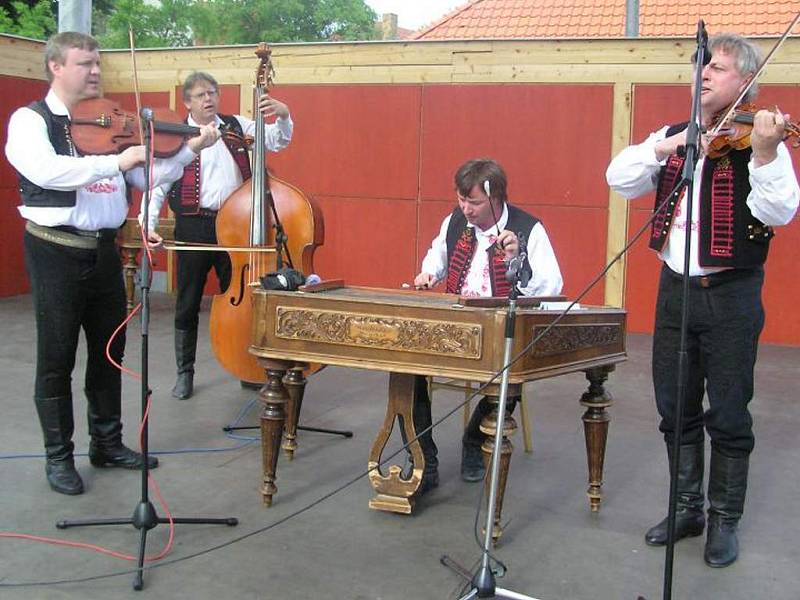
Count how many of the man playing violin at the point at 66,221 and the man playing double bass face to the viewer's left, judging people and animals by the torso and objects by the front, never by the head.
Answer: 0

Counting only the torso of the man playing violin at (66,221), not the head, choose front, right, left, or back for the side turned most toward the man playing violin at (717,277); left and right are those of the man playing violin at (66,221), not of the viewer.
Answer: front

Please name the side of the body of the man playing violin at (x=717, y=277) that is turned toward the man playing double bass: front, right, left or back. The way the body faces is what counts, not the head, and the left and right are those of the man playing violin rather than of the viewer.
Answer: right

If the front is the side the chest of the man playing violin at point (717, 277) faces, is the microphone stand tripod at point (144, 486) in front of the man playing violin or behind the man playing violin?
in front

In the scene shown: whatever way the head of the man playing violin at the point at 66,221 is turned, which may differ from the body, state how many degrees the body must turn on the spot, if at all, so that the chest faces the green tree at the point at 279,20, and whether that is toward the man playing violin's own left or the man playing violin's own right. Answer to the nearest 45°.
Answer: approximately 135° to the man playing violin's own left

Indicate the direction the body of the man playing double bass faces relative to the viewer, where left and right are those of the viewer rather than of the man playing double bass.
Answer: facing the viewer and to the right of the viewer

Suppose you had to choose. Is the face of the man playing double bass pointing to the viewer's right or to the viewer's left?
to the viewer's right

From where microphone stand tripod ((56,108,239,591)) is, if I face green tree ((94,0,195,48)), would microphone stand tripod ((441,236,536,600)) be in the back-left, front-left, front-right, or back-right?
back-right

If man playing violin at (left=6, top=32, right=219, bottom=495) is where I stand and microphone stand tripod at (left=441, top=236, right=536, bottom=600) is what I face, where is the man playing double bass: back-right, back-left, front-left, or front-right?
back-left

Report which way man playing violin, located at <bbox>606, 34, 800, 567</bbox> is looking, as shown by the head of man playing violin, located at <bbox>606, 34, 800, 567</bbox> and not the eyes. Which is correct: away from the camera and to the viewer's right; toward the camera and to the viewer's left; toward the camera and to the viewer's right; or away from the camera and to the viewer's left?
toward the camera and to the viewer's left

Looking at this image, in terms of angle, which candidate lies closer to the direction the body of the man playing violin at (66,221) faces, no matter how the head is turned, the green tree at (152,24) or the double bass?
the double bass

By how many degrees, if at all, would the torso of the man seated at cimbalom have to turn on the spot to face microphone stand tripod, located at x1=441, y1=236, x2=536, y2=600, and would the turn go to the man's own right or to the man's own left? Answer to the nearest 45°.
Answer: approximately 45° to the man's own left

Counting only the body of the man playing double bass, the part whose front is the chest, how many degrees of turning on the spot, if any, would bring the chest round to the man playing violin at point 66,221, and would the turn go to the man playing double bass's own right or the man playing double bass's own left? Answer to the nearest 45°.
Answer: approximately 45° to the man playing double bass's own right

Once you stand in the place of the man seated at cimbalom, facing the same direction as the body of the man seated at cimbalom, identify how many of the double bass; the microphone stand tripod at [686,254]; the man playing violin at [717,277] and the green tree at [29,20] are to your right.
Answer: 2

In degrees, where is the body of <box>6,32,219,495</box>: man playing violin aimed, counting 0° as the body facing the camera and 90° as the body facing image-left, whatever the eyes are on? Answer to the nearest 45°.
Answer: approximately 315°

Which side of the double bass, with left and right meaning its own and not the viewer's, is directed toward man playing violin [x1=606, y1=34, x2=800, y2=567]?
left

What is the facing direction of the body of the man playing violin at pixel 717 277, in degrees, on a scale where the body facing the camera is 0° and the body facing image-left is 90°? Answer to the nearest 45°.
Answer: approximately 45°
